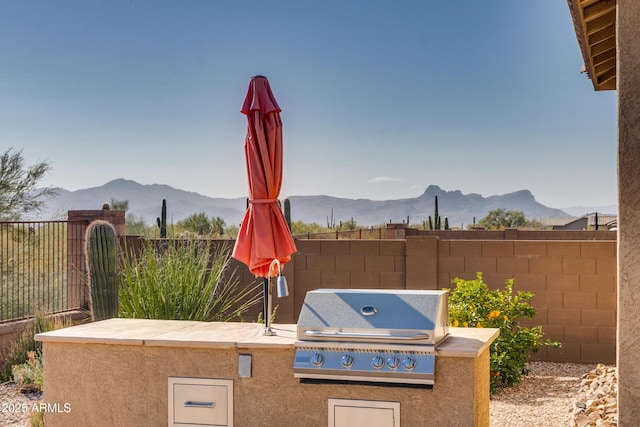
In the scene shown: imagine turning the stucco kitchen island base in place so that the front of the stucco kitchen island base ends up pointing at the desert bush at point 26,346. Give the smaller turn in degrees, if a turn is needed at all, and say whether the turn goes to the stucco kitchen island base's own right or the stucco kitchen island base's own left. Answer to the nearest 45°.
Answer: approximately 135° to the stucco kitchen island base's own right

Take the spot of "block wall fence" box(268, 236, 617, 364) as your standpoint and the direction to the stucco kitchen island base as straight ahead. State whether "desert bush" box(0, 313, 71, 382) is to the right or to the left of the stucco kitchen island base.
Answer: right

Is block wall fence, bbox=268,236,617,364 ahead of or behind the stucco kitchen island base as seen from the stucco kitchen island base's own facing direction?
behind

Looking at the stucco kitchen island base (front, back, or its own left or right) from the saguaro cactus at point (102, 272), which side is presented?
back

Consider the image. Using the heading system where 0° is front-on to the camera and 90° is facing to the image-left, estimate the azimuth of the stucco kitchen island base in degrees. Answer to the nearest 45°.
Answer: approximately 0°

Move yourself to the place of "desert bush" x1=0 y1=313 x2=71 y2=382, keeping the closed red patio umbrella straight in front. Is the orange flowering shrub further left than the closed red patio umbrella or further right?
left

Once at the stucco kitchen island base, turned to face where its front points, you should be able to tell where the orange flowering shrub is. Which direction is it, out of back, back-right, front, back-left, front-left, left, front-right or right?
back-left
